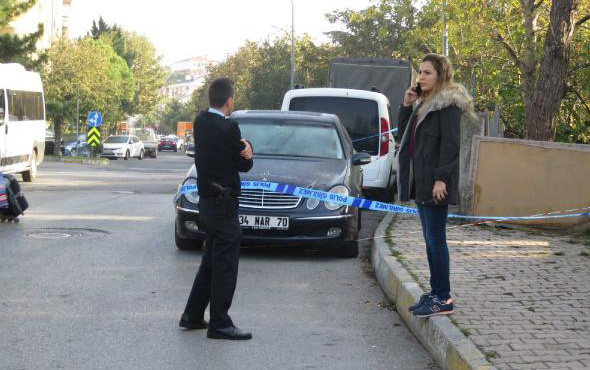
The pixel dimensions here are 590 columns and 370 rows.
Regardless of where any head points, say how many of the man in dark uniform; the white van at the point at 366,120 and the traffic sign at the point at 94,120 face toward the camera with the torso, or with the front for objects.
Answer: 1

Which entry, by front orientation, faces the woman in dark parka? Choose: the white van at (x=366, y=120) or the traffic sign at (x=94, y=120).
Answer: the traffic sign

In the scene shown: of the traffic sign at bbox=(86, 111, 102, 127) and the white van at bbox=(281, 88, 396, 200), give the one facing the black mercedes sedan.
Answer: the traffic sign

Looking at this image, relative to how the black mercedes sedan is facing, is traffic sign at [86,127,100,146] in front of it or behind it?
behind

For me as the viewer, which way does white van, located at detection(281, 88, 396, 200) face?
facing away from the viewer

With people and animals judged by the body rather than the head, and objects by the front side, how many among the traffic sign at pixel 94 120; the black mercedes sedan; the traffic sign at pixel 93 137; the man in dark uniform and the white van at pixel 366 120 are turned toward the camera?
3

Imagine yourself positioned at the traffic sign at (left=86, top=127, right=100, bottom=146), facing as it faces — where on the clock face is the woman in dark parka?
The woman in dark parka is roughly at 12 o'clock from the traffic sign.

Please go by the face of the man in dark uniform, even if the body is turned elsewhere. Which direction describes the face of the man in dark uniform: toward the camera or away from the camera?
away from the camera

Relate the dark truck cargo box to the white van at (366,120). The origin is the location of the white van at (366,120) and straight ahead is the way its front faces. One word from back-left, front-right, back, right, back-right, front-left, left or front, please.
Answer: front

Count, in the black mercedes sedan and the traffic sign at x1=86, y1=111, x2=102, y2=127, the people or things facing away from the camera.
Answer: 0

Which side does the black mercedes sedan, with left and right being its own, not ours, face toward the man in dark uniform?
front

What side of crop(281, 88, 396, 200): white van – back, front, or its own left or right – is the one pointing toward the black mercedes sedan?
back

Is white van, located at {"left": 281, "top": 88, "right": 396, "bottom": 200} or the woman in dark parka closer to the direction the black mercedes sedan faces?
the woman in dark parka

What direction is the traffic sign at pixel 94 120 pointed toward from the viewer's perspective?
toward the camera

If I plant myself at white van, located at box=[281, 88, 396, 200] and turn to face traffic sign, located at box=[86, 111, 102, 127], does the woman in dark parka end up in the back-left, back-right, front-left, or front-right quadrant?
back-left

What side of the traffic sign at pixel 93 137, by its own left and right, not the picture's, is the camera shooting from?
front
